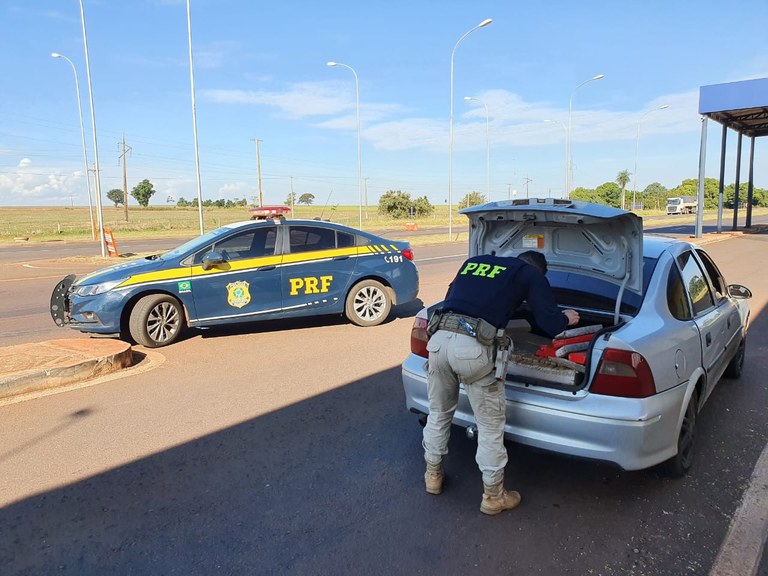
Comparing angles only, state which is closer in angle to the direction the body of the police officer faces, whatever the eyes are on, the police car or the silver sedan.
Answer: the silver sedan

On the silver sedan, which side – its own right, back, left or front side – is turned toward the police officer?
back

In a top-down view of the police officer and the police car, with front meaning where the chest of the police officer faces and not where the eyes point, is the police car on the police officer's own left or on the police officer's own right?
on the police officer's own left

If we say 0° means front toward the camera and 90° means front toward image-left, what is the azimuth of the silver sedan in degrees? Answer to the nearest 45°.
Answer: approximately 225°

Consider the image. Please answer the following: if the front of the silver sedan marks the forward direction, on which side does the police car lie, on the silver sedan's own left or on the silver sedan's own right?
on the silver sedan's own left

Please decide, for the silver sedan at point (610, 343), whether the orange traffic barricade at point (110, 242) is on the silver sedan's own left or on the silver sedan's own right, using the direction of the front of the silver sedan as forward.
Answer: on the silver sedan's own left

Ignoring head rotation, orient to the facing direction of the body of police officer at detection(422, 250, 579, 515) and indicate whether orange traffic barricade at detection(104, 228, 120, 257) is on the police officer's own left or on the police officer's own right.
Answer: on the police officer's own left

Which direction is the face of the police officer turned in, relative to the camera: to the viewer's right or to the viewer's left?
to the viewer's right

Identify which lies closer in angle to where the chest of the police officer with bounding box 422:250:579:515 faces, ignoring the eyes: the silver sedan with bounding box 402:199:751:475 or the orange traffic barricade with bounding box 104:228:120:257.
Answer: the silver sedan

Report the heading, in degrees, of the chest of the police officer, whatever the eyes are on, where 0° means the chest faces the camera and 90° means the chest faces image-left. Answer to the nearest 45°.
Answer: approximately 225°
